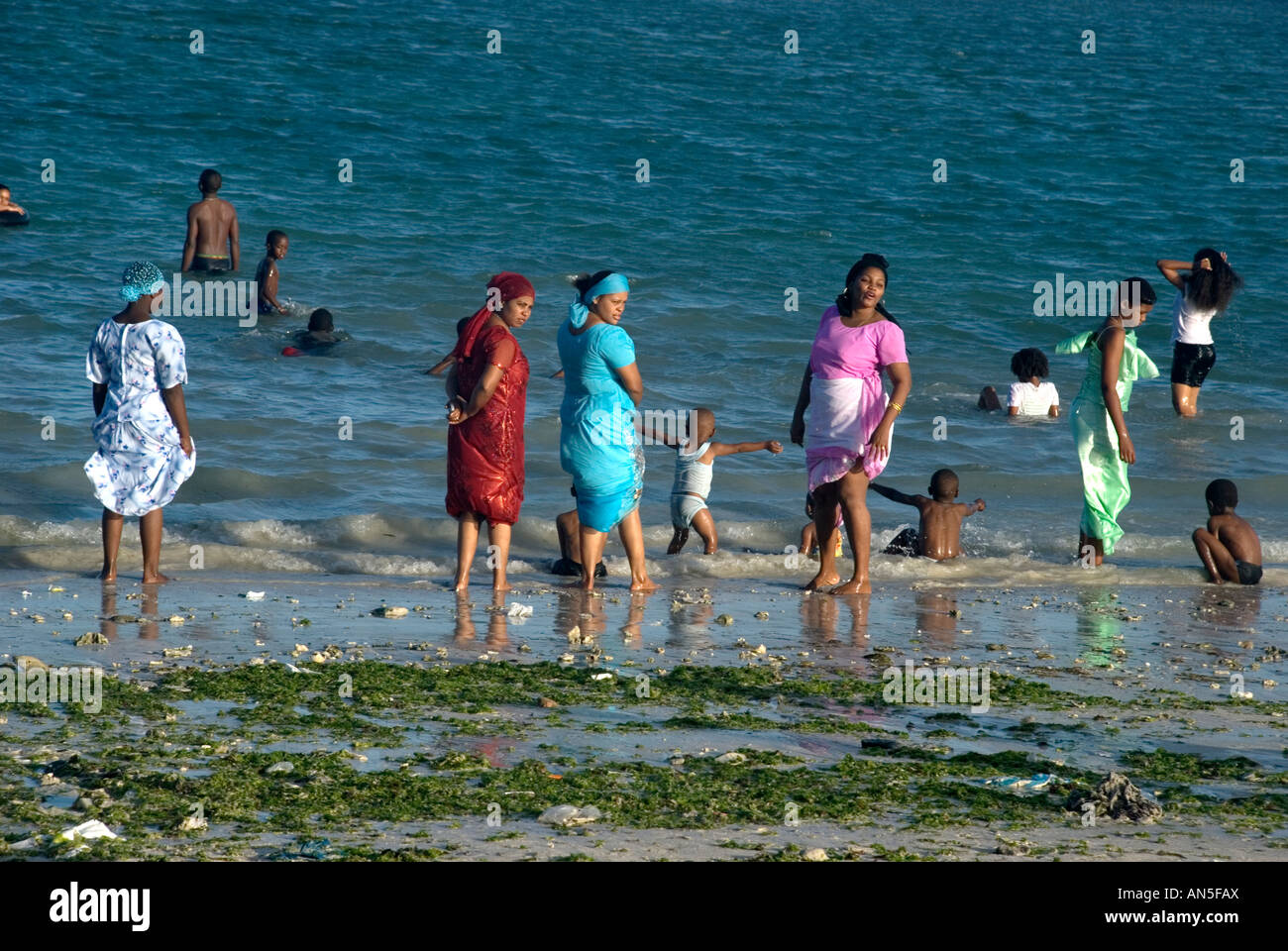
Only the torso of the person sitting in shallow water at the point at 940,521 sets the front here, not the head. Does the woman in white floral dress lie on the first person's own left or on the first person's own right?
on the first person's own left

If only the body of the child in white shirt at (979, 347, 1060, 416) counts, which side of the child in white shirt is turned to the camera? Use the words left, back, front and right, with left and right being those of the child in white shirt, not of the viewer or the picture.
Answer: back

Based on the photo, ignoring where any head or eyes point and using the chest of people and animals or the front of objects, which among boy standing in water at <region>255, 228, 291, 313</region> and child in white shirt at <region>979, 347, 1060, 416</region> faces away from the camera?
the child in white shirt

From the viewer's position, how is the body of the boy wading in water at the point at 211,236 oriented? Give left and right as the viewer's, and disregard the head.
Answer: facing away from the viewer

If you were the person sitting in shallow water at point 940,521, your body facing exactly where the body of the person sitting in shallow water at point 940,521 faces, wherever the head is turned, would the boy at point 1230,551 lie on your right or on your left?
on your right

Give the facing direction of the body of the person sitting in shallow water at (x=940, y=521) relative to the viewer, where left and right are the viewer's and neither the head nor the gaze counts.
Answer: facing away from the viewer

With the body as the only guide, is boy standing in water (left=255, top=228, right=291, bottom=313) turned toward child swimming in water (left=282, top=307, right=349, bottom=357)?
no

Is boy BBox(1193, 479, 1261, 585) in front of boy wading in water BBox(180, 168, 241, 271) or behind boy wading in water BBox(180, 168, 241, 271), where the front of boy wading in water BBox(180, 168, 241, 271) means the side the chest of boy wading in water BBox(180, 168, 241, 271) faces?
behind

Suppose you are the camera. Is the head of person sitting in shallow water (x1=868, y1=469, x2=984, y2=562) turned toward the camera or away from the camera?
away from the camera

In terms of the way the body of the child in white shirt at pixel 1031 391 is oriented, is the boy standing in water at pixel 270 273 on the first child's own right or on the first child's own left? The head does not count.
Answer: on the first child's own left

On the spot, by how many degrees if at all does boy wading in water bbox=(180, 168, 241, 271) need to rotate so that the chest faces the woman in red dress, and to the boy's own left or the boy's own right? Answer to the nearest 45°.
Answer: approximately 180°

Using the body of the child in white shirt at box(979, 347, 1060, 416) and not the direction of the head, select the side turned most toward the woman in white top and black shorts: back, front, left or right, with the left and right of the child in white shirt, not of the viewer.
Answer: right

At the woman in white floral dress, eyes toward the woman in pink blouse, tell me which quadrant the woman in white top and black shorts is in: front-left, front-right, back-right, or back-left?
front-left

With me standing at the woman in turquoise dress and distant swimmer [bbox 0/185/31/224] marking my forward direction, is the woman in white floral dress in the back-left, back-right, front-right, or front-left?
front-left
